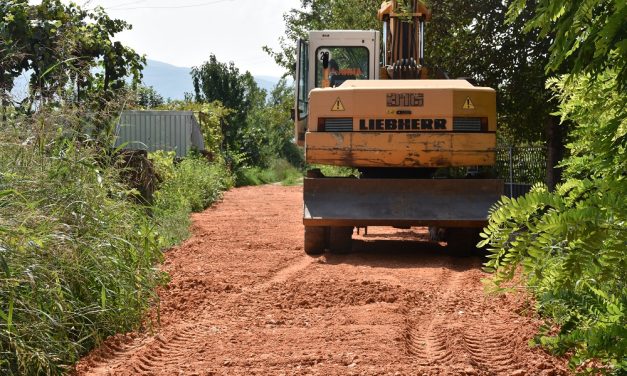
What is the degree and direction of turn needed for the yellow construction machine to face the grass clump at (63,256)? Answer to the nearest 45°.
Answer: approximately 135° to its left

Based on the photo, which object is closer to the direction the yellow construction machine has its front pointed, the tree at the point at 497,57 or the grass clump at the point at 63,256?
the tree

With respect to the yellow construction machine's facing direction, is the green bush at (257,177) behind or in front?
in front

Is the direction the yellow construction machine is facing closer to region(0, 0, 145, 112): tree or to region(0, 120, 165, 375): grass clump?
the tree

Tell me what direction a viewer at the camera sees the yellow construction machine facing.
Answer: facing away from the viewer

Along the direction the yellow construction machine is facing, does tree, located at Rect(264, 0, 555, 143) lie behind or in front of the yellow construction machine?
in front

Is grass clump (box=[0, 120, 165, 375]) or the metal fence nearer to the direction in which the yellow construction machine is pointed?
the metal fence

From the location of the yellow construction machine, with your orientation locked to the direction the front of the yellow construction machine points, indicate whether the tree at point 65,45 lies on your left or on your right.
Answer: on your left

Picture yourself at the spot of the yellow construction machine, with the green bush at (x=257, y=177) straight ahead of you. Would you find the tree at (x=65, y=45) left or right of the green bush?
left
